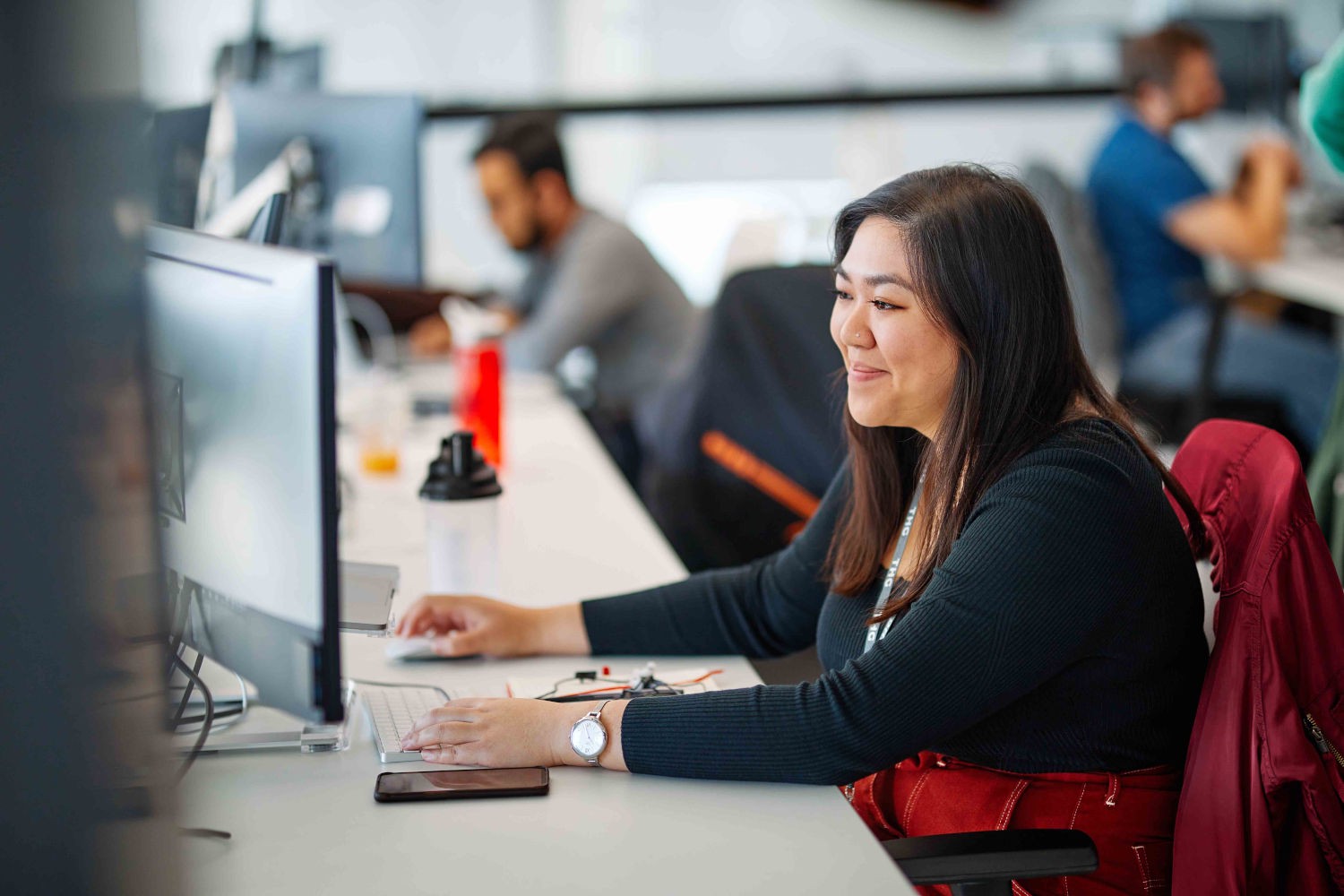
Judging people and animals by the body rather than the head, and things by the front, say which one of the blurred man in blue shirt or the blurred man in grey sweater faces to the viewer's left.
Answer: the blurred man in grey sweater

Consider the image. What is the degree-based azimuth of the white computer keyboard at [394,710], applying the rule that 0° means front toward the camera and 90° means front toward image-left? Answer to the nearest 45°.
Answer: approximately 270°

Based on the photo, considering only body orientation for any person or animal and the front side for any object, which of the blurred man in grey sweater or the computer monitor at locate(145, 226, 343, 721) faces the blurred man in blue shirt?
the computer monitor

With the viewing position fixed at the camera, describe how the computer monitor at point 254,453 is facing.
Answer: facing away from the viewer and to the right of the viewer

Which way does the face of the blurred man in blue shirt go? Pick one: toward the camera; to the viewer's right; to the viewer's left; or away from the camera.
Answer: to the viewer's right

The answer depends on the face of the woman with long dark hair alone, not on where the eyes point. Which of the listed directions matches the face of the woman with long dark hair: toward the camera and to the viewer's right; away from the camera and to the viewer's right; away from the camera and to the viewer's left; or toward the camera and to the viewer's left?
toward the camera and to the viewer's left

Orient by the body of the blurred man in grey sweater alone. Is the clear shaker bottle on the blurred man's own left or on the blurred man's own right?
on the blurred man's own left

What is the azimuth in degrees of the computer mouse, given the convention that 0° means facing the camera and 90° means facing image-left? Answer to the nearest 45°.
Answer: approximately 90°

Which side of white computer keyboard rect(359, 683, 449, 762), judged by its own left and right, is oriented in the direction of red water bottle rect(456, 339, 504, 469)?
left

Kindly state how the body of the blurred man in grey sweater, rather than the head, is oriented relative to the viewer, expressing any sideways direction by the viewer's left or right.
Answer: facing to the left of the viewer

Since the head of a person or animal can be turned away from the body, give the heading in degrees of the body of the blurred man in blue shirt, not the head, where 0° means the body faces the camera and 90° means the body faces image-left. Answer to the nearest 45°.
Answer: approximately 270°
